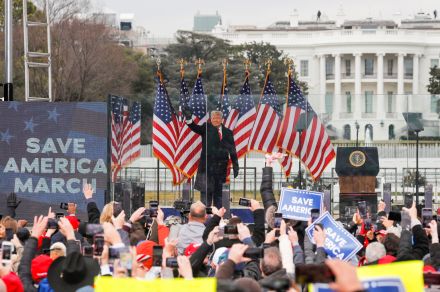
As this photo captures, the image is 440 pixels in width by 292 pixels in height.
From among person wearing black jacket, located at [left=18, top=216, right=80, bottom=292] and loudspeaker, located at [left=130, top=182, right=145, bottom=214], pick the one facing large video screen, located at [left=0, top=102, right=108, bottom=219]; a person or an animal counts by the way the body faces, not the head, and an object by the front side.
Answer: the person wearing black jacket

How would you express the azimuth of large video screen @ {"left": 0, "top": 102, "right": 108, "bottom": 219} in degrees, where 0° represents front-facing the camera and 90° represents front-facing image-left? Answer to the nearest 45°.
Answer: approximately 0°

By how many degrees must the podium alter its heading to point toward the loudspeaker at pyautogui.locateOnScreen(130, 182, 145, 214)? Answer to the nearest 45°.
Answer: approximately 90° to its right

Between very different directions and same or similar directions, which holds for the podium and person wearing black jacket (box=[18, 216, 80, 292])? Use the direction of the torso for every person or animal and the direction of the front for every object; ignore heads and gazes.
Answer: very different directions

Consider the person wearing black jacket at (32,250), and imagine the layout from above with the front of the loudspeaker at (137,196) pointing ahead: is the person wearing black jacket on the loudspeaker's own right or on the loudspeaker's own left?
on the loudspeaker's own right

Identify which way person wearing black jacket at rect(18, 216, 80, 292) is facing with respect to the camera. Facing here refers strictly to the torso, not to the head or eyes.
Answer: away from the camera

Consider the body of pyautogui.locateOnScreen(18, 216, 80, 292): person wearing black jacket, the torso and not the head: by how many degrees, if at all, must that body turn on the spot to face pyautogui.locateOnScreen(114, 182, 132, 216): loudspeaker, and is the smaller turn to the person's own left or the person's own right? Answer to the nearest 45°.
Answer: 0° — they already face it

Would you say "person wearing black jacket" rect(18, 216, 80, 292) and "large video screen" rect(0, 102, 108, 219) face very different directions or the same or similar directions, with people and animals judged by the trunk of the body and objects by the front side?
very different directions

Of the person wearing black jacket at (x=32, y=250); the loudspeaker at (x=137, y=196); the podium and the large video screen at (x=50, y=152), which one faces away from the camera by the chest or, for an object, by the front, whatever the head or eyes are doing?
the person wearing black jacket

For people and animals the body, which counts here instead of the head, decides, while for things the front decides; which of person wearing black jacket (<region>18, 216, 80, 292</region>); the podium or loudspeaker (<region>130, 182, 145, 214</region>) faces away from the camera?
the person wearing black jacket
